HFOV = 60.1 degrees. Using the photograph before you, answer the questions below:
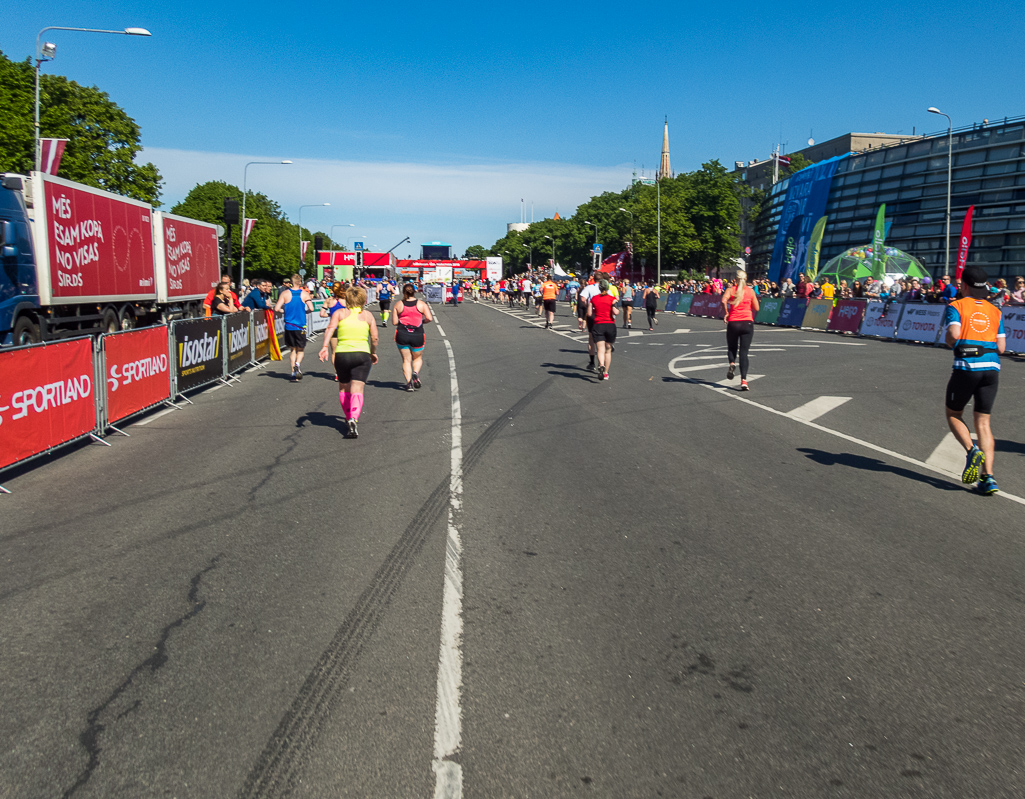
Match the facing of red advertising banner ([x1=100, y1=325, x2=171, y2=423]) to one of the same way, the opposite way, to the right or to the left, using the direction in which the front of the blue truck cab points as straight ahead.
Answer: to the left

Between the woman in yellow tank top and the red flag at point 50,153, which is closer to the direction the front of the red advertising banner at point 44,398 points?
the woman in yellow tank top

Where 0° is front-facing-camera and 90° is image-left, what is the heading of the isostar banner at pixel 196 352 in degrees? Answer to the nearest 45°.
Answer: approximately 315°

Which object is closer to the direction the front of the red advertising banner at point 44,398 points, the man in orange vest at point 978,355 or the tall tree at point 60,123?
the man in orange vest

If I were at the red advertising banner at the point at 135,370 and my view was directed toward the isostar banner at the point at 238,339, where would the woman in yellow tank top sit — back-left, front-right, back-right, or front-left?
back-right

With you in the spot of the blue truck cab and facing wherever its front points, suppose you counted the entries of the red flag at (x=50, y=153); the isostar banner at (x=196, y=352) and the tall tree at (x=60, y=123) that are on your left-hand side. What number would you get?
1

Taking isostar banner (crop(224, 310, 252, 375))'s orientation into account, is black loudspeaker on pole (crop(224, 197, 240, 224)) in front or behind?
behind

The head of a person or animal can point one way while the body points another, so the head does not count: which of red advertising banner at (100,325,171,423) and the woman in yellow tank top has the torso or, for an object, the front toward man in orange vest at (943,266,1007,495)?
the red advertising banner

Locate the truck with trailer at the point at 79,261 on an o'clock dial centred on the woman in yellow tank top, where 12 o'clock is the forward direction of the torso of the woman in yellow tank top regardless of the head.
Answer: The truck with trailer is roughly at 11 o'clock from the woman in yellow tank top.

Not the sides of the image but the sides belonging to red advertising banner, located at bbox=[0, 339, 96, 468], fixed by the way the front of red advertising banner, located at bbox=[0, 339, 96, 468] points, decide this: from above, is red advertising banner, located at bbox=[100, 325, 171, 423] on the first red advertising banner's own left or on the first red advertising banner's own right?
on the first red advertising banner's own left

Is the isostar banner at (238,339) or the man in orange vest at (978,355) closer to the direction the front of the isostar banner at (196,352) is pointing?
the man in orange vest

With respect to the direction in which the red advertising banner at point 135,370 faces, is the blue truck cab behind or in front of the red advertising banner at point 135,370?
behind

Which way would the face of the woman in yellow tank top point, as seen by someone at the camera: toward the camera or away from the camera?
away from the camera

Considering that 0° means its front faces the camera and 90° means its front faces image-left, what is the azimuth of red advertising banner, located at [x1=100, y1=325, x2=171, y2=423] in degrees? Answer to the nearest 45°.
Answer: approximately 315°

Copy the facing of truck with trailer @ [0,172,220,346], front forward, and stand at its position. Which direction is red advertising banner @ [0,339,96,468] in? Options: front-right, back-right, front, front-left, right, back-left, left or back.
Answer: front-left

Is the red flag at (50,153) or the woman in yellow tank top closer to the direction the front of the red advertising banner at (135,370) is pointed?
the woman in yellow tank top
